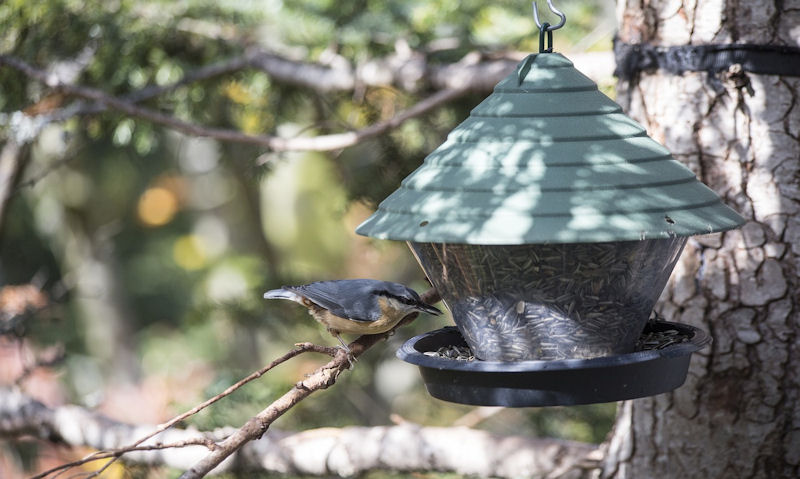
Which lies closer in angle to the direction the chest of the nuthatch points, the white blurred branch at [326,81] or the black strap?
the black strap

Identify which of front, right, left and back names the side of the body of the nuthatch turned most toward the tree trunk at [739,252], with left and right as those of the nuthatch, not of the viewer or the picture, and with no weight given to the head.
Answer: front

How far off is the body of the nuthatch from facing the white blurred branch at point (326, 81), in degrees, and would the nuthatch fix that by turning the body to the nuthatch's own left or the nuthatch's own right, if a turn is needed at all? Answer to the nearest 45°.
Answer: approximately 90° to the nuthatch's own left

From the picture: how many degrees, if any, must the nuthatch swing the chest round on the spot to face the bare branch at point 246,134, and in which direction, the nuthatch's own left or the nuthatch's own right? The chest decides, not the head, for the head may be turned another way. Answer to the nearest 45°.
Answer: approximately 90° to the nuthatch's own left

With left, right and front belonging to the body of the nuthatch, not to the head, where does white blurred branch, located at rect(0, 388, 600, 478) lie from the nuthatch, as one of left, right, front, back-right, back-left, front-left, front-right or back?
left

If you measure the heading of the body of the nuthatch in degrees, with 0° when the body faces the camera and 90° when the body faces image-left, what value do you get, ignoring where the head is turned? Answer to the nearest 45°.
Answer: approximately 270°
